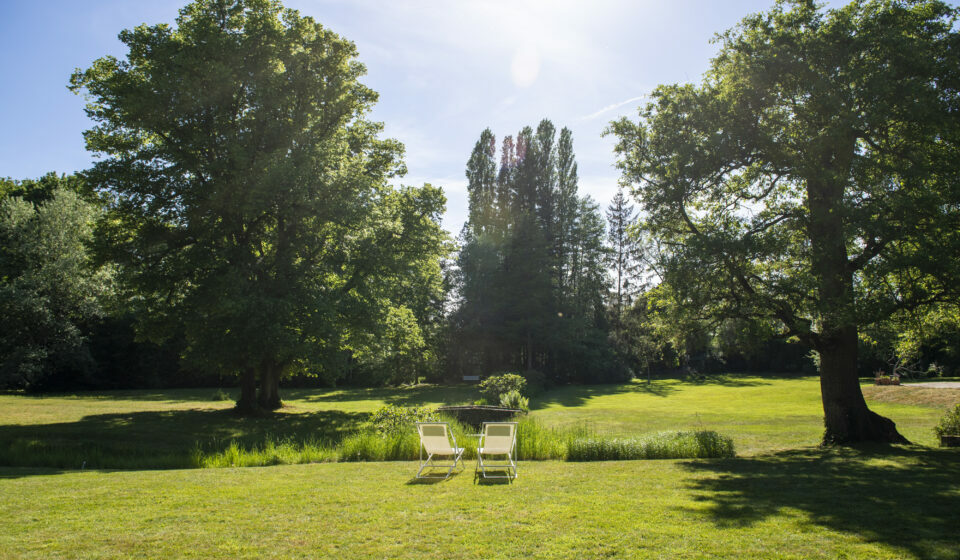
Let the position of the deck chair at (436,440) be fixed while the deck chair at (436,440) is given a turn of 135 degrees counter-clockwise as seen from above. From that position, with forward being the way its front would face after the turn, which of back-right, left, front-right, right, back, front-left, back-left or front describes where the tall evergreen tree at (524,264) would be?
right

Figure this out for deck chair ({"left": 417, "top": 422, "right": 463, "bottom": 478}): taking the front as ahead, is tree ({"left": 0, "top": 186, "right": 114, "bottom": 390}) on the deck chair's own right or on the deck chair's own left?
on the deck chair's own left

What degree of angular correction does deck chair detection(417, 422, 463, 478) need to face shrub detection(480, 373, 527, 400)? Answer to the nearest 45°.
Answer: approximately 45° to its left

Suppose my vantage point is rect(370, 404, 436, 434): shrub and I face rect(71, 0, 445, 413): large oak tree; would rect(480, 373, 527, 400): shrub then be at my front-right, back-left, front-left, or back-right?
front-right

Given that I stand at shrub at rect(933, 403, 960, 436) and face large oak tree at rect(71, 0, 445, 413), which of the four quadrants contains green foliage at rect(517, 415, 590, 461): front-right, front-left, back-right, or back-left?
front-left

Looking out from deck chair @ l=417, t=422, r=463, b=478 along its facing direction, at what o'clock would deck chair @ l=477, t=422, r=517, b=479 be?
deck chair @ l=477, t=422, r=517, b=479 is roughly at 2 o'clock from deck chair @ l=417, t=422, r=463, b=478.

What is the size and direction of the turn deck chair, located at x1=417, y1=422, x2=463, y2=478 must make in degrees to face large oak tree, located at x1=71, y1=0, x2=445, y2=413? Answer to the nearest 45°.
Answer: approximately 90° to its left

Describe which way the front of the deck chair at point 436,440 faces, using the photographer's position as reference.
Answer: facing away from the viewer and to the right of the viewer

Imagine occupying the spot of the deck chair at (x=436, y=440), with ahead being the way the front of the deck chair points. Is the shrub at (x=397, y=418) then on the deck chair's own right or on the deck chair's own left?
on the deck chair's own left
